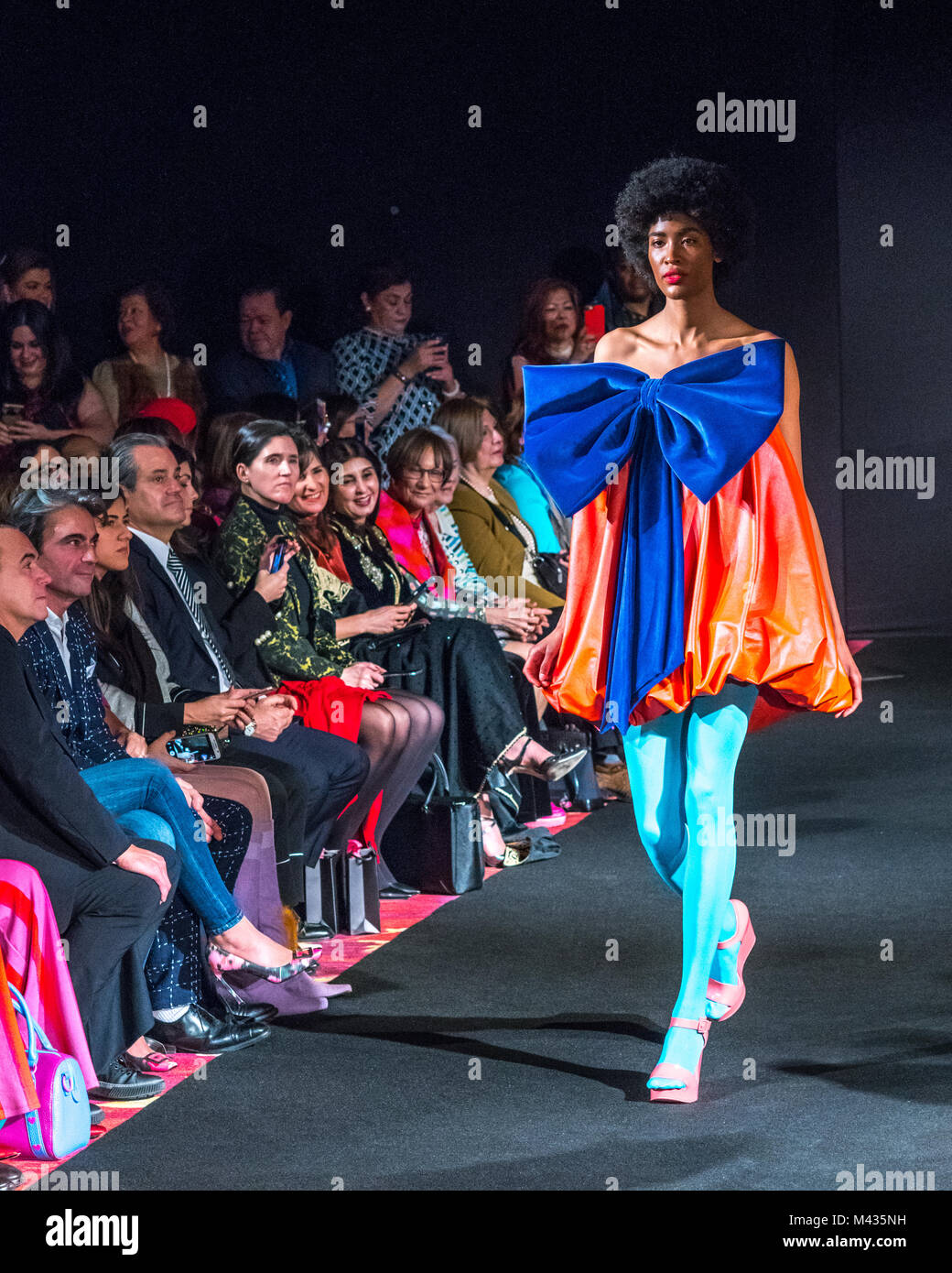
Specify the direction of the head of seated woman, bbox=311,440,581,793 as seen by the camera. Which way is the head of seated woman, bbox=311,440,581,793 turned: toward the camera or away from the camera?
toward the camera

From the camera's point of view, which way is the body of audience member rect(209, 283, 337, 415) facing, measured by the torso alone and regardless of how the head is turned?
toward the camera

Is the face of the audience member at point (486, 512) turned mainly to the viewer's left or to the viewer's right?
to the viewer's right

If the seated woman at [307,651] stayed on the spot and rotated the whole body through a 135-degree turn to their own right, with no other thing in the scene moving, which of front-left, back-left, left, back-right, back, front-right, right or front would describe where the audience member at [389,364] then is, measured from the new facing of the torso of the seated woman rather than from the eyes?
right

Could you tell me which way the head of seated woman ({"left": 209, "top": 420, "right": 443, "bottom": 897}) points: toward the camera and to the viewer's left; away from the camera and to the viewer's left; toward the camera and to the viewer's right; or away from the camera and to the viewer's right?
toward the camera and to the viewer's right

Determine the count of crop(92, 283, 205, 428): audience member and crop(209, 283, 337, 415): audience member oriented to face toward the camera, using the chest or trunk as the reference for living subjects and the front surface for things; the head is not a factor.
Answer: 2

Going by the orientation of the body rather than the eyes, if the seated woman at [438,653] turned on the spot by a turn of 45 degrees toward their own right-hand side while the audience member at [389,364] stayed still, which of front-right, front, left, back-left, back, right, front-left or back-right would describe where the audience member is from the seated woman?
back

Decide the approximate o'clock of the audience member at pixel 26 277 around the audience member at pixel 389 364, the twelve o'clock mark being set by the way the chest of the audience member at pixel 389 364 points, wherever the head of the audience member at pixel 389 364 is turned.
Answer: the audience member at pixel 26 277 is roughly at 3 o'clock from the audience member at pixel 389 364.

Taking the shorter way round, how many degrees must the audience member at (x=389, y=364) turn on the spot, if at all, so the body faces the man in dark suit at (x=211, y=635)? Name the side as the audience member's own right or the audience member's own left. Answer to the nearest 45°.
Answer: approximately 45° to the audience member's own right

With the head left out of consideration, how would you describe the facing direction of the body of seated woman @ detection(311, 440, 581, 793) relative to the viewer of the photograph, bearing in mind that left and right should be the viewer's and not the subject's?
facing the viewer and to the right of the viewer

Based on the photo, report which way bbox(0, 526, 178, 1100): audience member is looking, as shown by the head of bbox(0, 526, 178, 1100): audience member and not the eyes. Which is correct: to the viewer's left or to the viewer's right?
to the viewer's right

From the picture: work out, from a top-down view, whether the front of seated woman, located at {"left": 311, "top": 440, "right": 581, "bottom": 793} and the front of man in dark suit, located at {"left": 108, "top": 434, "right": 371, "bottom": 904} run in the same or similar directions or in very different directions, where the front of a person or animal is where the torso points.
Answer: same or similar directions

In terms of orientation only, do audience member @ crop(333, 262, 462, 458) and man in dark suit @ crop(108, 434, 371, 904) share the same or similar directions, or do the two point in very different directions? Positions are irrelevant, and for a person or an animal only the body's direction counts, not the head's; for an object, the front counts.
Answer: same or similar directions

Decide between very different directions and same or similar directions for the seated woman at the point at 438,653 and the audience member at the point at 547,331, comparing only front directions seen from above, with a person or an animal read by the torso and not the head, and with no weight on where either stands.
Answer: same or similar directions
